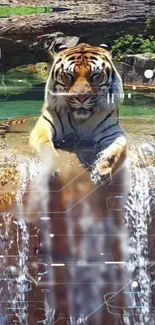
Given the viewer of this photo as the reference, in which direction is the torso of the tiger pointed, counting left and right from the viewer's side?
facing the viewer
